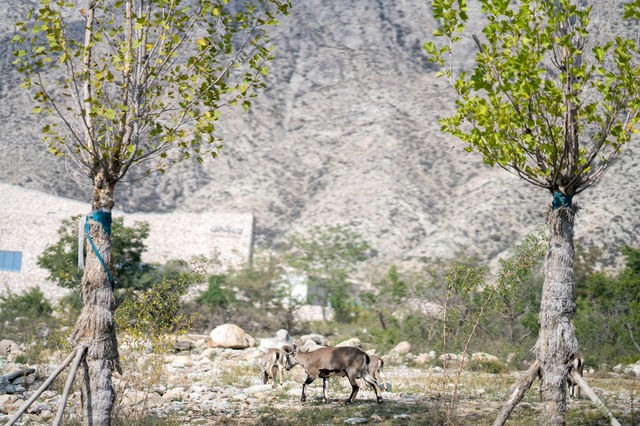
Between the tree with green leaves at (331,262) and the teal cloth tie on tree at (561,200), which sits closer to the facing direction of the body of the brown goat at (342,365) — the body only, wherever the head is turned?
the tree with green leaves

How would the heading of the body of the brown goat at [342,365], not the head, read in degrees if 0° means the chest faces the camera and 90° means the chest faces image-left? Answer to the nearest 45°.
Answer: approximately 90°

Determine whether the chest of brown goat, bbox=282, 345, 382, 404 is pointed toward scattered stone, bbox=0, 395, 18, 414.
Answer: yes

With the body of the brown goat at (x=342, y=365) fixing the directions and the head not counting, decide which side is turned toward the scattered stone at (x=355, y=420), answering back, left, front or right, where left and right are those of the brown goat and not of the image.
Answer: left

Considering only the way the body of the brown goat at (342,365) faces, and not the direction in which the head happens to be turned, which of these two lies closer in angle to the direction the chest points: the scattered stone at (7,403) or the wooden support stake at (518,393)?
the scattered stone

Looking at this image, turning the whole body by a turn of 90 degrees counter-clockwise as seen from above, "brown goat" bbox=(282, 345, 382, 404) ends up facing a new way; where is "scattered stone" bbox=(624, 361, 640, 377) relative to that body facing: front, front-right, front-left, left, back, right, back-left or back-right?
back-left

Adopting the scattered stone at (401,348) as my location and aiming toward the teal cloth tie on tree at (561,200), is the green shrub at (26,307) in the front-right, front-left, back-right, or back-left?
back-right

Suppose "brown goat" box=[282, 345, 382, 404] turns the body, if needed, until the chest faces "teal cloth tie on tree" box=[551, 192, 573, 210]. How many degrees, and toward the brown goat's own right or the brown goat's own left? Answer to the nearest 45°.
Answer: approximately 135° to the brown goat's own left

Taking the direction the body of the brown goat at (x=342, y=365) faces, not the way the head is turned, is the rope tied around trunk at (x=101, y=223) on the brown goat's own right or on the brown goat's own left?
on the brown goat's own left

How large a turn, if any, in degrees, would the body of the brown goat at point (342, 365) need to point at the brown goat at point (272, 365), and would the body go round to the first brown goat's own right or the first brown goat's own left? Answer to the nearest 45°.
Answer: approximately 45° to the first brown goat's own right

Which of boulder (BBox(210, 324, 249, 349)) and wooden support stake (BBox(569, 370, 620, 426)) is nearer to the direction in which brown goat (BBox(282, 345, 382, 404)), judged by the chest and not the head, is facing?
the boulder

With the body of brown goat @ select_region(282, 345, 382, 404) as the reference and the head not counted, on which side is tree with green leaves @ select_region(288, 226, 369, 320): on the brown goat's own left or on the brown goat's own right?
on the brown goat's own right

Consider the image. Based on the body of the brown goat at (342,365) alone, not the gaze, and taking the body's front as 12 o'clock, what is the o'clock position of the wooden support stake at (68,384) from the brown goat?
The wooden support stake is roughly at 10 o'clock from the brown goat.

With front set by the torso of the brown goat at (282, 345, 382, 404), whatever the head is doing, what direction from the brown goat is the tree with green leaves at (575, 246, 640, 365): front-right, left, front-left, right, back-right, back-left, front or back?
back-right
